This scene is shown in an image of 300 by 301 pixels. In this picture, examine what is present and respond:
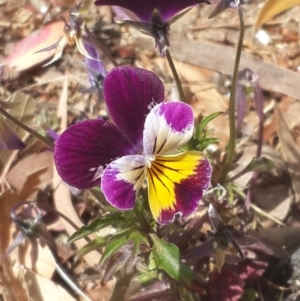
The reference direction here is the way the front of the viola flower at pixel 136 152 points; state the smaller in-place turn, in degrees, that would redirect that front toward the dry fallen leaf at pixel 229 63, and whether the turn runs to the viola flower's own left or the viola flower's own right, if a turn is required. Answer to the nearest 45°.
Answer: approximately 180°

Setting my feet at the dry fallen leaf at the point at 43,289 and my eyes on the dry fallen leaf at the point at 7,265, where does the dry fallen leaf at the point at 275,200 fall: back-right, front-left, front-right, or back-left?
back-right

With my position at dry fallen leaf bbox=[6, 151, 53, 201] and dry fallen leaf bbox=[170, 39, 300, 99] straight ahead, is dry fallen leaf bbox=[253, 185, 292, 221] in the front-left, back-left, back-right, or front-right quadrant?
front-right

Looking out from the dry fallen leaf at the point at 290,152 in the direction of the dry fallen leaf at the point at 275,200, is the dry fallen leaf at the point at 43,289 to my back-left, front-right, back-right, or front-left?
front-right

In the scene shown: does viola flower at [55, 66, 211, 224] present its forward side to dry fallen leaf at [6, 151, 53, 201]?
no

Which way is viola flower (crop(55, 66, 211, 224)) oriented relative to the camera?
toward the camera

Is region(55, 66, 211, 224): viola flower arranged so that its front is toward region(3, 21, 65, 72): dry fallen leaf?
no

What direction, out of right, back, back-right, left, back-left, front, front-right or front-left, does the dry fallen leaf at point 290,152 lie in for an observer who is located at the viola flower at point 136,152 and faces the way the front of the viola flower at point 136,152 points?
back-left
